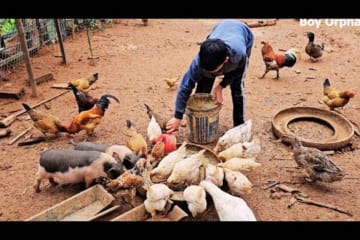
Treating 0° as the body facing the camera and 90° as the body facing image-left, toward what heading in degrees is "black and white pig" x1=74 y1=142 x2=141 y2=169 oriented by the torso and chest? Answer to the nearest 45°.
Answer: approximately 270°

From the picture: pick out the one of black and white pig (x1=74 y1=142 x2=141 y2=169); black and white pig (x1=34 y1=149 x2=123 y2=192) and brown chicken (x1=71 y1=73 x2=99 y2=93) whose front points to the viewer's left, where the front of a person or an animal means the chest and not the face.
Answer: the brown chicken

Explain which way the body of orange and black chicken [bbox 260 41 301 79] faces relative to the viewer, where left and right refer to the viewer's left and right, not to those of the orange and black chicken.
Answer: facing to the left of the viewer

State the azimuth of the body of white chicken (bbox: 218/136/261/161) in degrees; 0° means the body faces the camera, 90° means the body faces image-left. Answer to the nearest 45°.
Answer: approximately 90°

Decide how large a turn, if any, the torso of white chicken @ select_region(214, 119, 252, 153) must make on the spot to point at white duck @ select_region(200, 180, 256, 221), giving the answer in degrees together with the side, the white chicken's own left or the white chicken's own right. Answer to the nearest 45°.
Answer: approximately 90° to the white chicken's own left

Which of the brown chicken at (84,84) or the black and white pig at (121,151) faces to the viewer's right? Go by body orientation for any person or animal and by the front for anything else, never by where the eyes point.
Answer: the black and white pig

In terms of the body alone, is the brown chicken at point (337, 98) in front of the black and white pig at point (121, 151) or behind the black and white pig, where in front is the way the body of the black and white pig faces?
in front

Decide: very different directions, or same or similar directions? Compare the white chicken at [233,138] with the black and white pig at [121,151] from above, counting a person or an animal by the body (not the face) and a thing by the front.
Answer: very different directions

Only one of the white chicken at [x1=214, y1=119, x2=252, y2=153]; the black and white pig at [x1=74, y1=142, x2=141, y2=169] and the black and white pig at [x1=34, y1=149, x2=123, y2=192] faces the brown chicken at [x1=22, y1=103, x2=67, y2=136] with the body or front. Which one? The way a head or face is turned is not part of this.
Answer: the white chicken

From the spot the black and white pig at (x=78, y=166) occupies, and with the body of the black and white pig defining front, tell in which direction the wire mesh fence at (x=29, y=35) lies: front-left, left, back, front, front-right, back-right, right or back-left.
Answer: left

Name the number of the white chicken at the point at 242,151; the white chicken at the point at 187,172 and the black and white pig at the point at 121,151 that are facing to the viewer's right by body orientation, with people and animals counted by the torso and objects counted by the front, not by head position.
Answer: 1

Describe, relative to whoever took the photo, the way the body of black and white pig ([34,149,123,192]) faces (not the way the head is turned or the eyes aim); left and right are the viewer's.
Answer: facing to the right of the viewer

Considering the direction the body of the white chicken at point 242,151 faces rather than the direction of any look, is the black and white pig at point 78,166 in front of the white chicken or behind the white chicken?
in front
